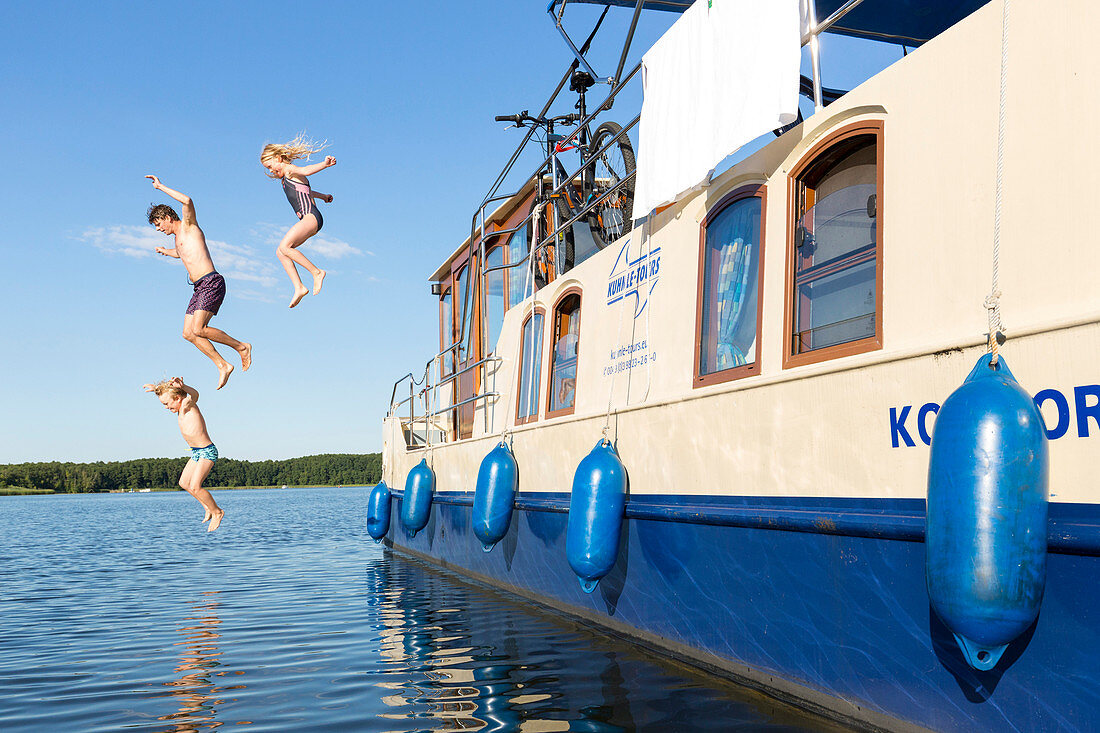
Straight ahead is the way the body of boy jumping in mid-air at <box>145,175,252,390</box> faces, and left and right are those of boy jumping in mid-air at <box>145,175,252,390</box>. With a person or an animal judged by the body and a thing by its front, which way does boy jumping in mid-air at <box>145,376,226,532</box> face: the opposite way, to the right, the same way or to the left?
the same way

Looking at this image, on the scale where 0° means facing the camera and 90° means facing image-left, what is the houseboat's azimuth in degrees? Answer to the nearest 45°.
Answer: approximately 135°

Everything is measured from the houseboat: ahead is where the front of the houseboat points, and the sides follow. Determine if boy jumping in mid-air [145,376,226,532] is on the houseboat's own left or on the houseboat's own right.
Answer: on the houseboat's own left
